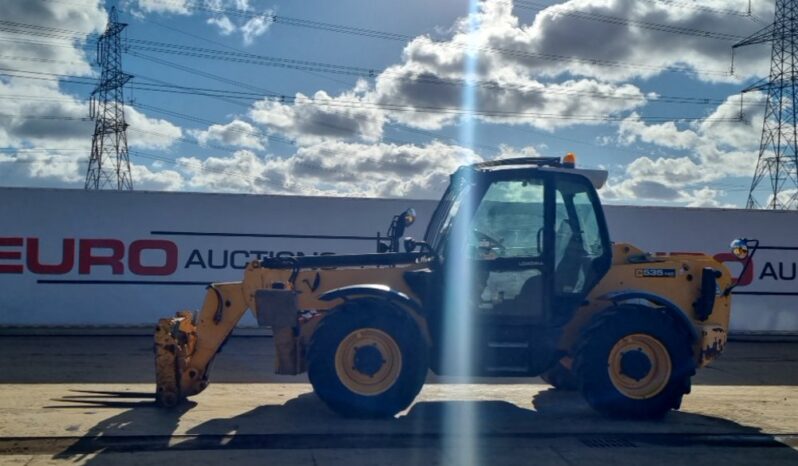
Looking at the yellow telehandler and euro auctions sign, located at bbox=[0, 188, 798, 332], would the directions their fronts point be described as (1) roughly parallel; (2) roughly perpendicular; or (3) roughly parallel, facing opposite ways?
roughly perpendicular

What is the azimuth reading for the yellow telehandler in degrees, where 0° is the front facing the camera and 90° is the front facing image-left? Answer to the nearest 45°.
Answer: approximately 90°

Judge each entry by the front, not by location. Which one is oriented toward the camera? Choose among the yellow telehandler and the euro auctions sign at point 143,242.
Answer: the euro auctions sign

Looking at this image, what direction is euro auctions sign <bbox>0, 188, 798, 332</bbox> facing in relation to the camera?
toward the camera

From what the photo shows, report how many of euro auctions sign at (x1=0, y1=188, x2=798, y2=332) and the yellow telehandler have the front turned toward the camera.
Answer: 1
